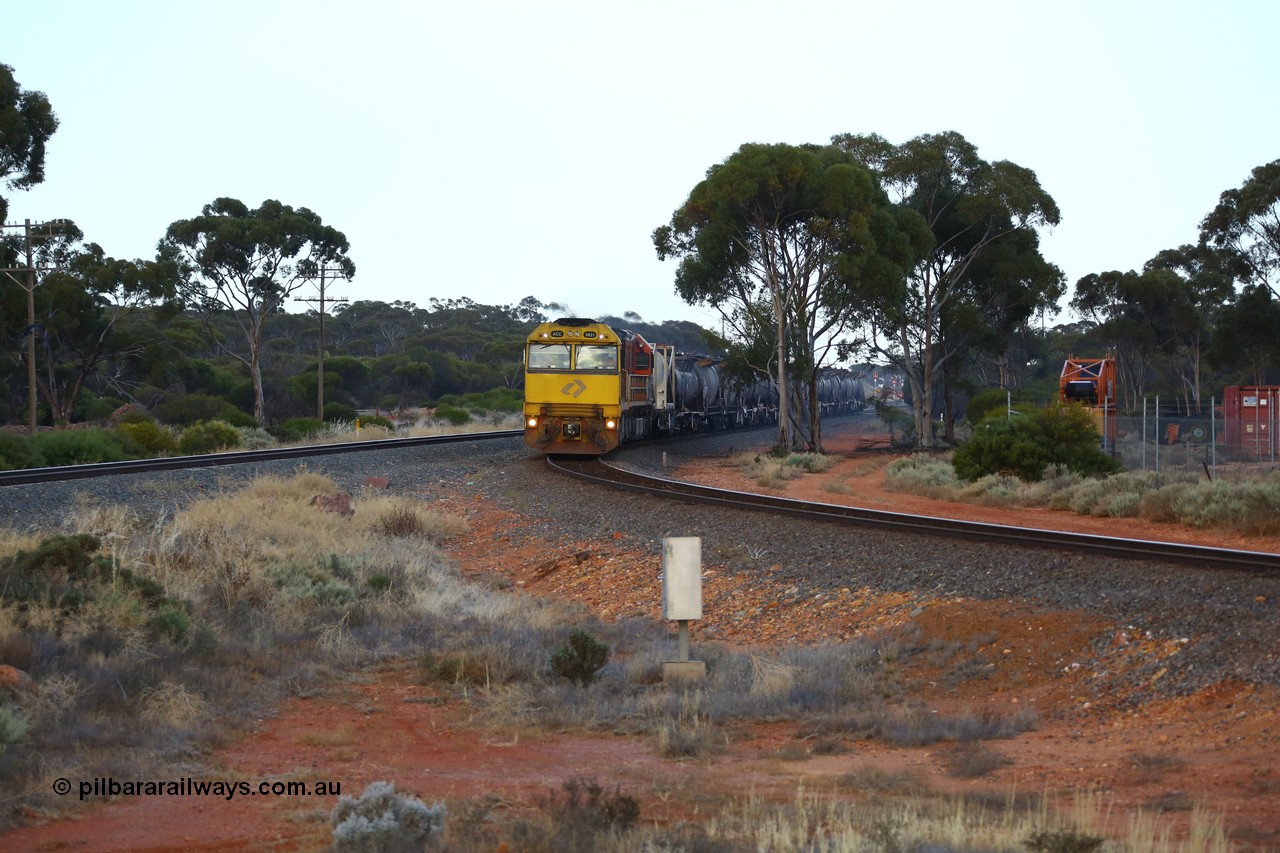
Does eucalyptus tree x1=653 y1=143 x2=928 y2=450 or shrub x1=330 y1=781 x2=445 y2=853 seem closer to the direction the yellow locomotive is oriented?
the shrub

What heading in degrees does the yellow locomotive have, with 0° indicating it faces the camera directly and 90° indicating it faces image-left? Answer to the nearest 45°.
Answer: approximately 0°

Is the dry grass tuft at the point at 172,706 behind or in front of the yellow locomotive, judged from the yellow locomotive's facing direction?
in front

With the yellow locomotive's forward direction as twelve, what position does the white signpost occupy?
The white signpost is roughly at 12 o'clock from the yellow locomotive.

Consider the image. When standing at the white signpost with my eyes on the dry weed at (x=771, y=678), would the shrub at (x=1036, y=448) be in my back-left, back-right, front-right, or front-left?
back-left

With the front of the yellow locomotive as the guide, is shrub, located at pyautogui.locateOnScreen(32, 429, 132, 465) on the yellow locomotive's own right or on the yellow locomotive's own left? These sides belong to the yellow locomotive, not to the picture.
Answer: on the yellow locomotive's own right

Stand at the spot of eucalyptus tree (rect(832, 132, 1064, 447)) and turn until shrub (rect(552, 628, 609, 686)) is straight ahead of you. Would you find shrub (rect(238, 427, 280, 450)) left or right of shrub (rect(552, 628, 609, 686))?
right

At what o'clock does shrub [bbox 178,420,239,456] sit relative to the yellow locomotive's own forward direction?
The shrub is roughly at 4 o'clock from the yellow locomotive.

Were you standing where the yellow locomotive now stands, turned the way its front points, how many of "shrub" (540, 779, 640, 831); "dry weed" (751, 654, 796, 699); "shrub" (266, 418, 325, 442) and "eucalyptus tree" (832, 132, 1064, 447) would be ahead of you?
2

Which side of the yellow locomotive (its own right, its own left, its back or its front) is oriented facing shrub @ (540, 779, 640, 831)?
front

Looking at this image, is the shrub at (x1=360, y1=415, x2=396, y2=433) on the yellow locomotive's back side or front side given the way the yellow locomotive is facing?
on the back side

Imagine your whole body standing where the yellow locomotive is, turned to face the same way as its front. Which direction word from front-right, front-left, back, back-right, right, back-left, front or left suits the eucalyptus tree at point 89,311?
back-right

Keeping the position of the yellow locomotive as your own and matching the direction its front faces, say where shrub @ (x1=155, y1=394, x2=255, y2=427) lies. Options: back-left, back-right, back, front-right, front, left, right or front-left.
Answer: back-right

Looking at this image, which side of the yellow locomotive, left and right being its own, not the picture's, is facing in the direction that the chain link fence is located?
left

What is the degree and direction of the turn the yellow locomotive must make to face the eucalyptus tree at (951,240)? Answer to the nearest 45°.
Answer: approximately 135° to its left

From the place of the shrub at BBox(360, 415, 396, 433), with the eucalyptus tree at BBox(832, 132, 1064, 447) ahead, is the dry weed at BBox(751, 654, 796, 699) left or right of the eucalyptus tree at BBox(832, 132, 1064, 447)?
right

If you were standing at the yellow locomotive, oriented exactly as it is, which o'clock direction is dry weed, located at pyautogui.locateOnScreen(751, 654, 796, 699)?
The dry weed is roughly at 12 o'clock from the yellow locomotive.

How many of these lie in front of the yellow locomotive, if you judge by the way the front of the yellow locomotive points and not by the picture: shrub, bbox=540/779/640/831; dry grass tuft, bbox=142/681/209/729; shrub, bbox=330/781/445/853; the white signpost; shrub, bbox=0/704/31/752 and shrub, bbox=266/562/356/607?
6

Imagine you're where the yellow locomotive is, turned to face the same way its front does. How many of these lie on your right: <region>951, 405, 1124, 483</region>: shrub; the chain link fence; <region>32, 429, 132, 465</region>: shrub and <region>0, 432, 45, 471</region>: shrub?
2
